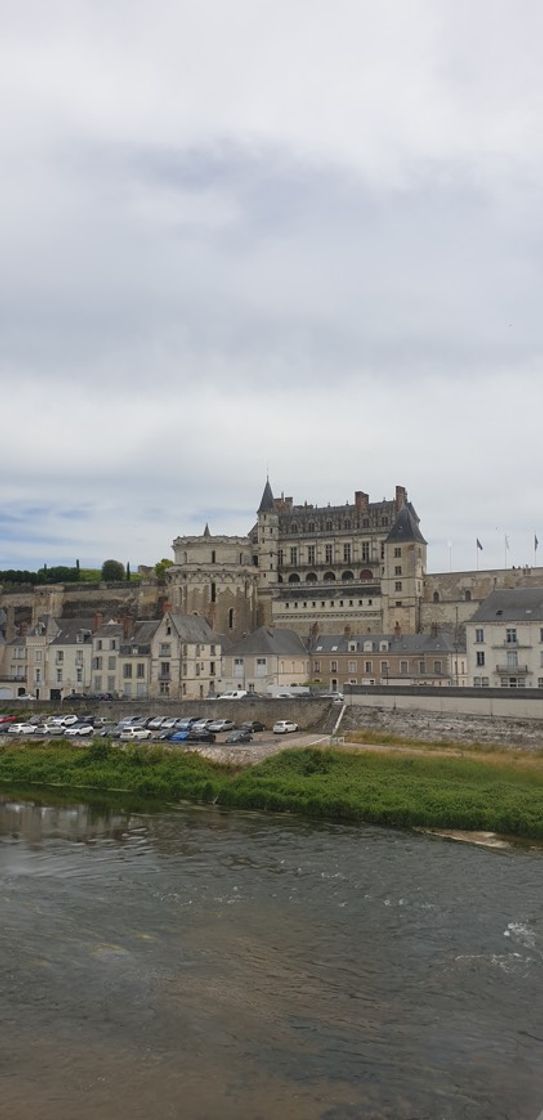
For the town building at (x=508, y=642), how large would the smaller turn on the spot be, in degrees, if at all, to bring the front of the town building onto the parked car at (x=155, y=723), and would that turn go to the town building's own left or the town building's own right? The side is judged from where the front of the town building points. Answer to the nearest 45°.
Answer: approximately 90° to the town building's own right

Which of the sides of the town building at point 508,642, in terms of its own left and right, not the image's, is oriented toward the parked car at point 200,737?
right

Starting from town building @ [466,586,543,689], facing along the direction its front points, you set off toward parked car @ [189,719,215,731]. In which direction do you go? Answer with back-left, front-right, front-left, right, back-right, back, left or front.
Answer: right

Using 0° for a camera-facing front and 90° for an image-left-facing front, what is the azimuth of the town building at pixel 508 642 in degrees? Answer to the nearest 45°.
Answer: approximately 0°

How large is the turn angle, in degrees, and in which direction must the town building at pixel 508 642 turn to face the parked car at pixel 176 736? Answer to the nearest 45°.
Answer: approximately 90° to its right

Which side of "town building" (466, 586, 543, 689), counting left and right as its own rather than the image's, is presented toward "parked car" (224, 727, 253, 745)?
right
